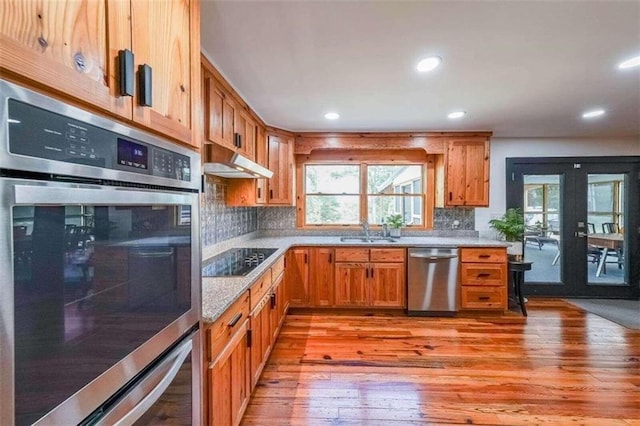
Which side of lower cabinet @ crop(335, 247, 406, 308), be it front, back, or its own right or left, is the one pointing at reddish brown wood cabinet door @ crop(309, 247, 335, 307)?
right

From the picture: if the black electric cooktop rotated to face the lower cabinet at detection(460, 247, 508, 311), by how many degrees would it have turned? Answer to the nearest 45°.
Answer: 0° — it already faces it

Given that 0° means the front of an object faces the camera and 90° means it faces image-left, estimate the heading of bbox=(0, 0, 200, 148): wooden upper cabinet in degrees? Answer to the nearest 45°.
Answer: approximately 315°

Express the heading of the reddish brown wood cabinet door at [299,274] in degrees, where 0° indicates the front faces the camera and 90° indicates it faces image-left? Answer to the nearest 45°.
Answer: approximately 0°

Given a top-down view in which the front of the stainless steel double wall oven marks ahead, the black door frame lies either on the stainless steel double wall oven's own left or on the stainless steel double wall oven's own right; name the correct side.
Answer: on the stainless steel double wall oven's own left

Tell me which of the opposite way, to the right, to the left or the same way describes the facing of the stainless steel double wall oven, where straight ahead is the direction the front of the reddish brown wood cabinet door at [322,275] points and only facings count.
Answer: to the left

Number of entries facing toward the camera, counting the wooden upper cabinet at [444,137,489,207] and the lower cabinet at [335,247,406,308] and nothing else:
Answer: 2

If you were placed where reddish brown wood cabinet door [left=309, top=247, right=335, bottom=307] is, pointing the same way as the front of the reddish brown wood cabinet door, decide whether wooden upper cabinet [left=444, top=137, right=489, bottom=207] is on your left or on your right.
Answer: on your left

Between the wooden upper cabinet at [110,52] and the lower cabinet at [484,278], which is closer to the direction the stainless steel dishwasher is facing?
the wooden upper cabinet

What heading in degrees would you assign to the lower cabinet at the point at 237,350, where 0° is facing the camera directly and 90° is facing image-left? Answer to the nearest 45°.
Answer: approximately 270°
